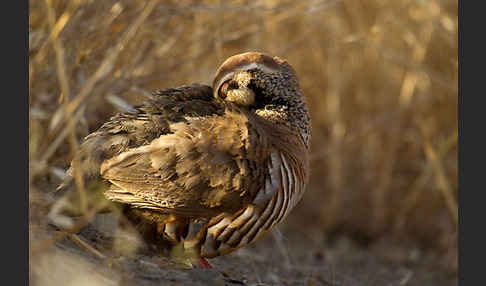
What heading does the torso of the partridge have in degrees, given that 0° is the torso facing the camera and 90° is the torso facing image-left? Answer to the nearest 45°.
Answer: approximately 270°
